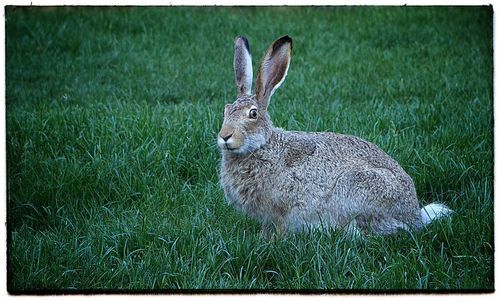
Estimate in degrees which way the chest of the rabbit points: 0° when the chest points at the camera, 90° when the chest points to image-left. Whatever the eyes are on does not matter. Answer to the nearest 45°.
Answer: approximately 90°
